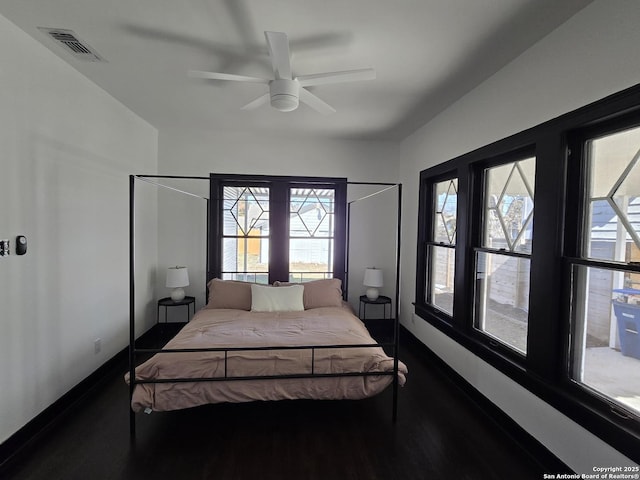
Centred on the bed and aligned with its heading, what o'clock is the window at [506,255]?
The window is roughly at 9 o'clock from the bed.

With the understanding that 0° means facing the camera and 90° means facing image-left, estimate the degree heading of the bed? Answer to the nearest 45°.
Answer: approximately 0°

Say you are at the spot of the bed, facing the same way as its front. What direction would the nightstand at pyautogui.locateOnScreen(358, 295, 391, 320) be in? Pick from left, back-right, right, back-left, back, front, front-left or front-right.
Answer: back-left

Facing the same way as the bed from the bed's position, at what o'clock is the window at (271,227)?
The window is roughly at 6 o'clock from the bed.

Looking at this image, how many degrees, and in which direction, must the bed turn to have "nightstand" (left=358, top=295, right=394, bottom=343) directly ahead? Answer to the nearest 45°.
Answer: approximately 135° to its left

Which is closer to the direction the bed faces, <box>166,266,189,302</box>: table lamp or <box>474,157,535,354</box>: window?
the window

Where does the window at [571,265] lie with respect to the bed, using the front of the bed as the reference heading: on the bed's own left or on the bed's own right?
on the bed's own left

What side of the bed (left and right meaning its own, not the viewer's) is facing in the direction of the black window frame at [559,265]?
left

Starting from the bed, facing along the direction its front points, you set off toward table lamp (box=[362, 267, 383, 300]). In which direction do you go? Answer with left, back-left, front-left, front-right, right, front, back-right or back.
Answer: back-left
